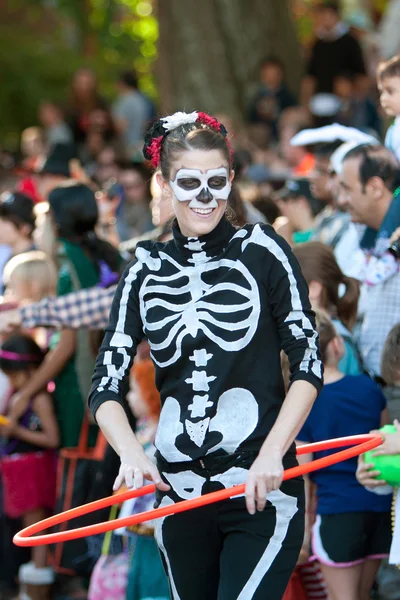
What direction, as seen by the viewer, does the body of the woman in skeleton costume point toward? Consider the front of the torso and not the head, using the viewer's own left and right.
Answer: facing the viewer

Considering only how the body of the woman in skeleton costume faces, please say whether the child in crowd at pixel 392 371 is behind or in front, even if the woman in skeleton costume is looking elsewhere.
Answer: behind

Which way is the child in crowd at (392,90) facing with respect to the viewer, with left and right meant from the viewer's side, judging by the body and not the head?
facing the viewer and to the left of the viewer
